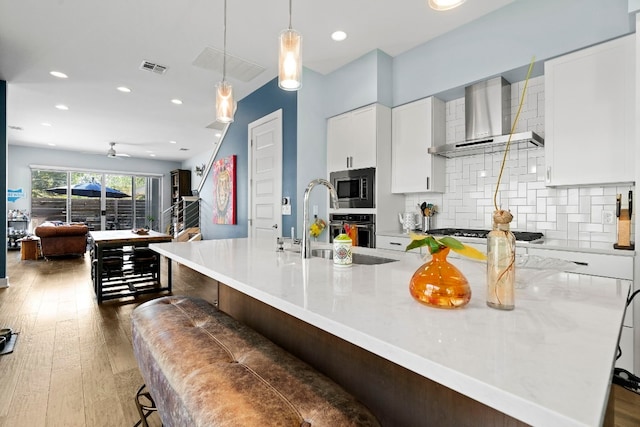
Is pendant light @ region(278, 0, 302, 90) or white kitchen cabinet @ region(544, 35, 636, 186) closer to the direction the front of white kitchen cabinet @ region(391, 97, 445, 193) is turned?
the pendant light

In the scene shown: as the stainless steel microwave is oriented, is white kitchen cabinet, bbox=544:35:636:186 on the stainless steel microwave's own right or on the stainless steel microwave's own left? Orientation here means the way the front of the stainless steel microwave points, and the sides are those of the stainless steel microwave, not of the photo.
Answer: on the stainless steel microwave's own left

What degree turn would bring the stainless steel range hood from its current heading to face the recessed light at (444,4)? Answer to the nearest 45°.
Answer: approximately 45° to its left

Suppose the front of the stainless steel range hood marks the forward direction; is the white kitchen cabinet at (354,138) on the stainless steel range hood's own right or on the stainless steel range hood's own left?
on the stainless steel range hood's own right

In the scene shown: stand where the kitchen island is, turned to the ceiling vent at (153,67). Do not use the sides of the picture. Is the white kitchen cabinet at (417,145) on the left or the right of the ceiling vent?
right

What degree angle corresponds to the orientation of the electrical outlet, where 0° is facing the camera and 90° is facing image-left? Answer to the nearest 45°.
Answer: approximately 0°

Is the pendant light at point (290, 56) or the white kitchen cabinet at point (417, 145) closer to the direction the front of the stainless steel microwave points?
the pendant light

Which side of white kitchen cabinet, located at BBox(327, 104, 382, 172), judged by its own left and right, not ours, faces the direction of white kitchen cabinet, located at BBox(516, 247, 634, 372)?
left

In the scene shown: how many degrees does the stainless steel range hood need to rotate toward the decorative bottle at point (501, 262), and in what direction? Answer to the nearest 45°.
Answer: approximately 45° to its left

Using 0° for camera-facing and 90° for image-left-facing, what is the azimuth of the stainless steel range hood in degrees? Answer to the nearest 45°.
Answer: approximately 45°
